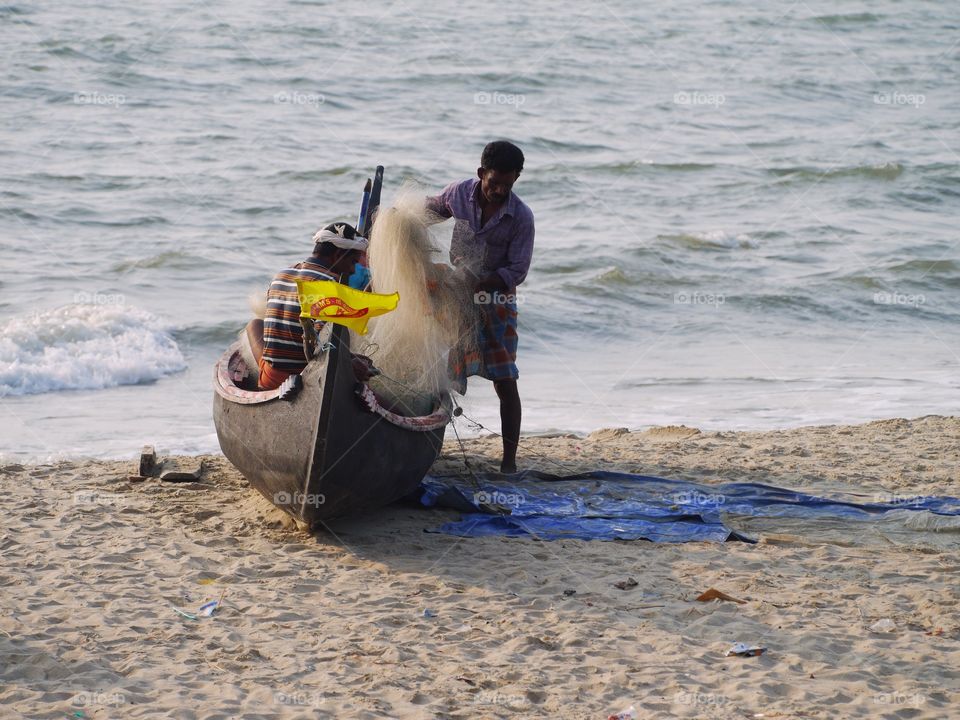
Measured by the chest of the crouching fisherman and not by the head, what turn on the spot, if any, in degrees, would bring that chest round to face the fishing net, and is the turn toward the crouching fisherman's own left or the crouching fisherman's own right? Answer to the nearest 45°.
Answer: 0° — they already face it

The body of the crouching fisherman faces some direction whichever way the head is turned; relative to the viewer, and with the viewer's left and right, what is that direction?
facing away from the viewer and to the right of the viewer

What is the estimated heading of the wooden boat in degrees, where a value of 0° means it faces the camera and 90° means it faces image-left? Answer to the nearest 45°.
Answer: approximately 0°
